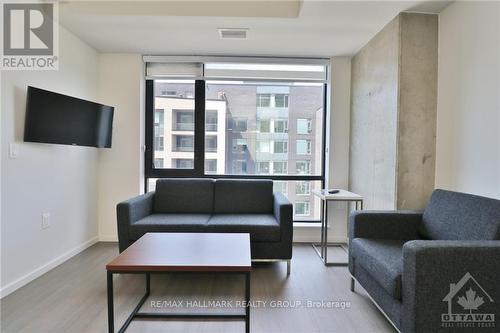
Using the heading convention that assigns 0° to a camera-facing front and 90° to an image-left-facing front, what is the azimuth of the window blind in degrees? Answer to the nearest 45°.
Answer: approximately 0°

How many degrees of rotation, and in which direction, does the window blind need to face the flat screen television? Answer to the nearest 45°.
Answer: approximately 45° to its right

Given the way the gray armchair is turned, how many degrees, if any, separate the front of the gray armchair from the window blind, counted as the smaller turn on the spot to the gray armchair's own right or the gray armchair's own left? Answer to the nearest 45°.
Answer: approximately 90° to the gray armchair's own right

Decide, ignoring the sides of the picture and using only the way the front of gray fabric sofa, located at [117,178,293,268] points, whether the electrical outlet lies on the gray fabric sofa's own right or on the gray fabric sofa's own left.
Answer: on the gray fabric sofa's own right

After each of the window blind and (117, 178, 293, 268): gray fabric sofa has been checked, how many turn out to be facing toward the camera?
2

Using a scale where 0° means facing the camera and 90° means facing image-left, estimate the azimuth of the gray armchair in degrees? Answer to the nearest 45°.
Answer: approximately 45°

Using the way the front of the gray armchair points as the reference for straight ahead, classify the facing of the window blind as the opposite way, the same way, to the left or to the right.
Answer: to the left

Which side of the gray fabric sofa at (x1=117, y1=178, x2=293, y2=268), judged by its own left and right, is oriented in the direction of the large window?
back

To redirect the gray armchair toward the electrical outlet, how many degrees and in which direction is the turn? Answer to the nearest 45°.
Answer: approximately 45° to its right

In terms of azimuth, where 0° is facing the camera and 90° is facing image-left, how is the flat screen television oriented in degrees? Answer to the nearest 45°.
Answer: approximately 315°

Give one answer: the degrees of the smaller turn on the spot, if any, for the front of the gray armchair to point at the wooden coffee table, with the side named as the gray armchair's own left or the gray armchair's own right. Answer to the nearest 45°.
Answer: approximately 45° to the gray armchair's own right

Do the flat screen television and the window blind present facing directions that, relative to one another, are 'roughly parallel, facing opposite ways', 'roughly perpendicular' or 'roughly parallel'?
roughly perpendicular
